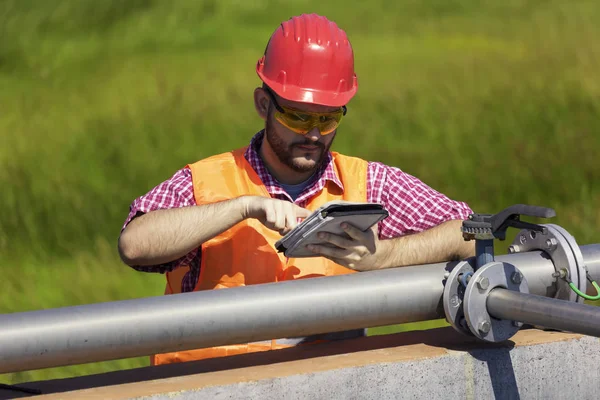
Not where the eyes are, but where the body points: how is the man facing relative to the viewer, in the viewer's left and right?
facing the viewer and to the right of the viewer

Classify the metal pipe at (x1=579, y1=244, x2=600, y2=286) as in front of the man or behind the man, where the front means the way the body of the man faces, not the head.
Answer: in front
